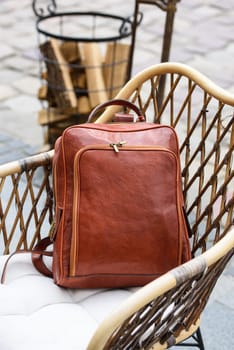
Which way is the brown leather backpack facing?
toward the camera

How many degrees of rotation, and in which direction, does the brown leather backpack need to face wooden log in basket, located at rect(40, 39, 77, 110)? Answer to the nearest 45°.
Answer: approximately 180°
